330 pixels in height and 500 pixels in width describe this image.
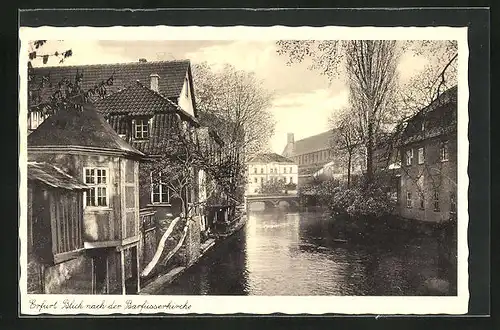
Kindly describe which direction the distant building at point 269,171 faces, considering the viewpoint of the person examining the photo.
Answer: facing the viewer
